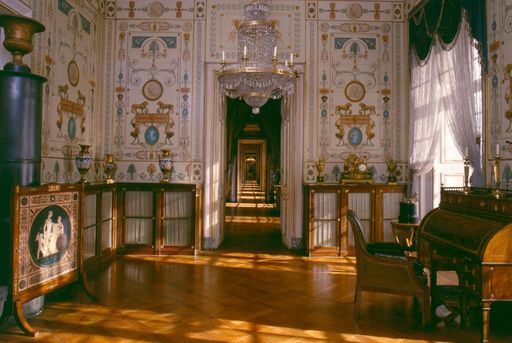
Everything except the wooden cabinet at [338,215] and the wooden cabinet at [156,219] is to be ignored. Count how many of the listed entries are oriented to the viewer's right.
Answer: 0

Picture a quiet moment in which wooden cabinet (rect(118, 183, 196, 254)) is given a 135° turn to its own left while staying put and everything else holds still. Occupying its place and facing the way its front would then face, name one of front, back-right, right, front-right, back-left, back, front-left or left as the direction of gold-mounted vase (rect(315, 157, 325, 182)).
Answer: front-right

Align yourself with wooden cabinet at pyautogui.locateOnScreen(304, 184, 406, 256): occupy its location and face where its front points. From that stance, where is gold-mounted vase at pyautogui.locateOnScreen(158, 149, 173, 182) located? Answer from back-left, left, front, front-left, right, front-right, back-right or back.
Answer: right

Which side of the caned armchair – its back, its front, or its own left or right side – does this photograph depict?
right

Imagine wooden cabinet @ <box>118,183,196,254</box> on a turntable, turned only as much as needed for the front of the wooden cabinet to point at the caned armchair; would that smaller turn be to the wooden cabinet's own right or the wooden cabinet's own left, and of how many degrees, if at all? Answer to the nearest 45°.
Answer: approximately 45° to the wooden cabinet's own left

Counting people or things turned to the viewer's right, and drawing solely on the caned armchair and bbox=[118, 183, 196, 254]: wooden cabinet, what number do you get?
1

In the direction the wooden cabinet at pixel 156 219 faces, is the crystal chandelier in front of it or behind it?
in front
